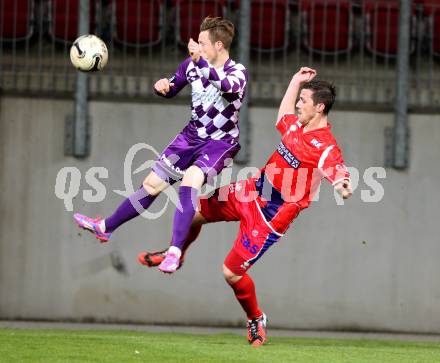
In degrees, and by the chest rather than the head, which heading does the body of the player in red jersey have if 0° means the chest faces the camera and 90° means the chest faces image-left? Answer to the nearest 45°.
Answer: approximately 45°

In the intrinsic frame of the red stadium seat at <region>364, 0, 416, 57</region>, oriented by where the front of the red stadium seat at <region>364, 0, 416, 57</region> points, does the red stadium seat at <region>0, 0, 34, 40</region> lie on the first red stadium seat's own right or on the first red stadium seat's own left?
on the first red stadium seat's own right

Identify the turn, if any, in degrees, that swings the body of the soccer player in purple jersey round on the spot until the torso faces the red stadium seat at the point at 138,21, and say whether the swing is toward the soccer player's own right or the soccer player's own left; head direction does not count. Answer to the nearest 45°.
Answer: approximately 135° to the soccer player's own right

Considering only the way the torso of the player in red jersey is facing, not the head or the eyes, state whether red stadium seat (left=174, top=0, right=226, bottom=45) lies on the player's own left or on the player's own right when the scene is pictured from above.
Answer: on the player's own right

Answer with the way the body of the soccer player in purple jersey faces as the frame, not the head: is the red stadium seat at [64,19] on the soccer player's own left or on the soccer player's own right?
on the soccer player's own right

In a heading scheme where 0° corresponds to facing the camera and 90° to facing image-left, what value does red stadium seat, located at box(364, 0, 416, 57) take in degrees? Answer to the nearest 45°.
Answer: approximately 0°

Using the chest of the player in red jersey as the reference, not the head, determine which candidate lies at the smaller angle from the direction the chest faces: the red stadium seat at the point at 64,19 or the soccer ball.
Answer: the soccer ball

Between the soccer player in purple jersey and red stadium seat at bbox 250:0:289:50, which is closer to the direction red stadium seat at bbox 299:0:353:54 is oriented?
the soccer player in purple jersey

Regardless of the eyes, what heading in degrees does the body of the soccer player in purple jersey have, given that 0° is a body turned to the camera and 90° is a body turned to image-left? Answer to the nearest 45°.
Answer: approximately 45°

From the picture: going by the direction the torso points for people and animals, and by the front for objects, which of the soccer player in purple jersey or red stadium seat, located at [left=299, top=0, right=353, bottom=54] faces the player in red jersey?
the red stadium seat

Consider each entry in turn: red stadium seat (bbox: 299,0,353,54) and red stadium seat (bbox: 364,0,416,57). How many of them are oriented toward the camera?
2

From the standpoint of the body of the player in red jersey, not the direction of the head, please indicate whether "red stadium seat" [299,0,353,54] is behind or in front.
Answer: behind
